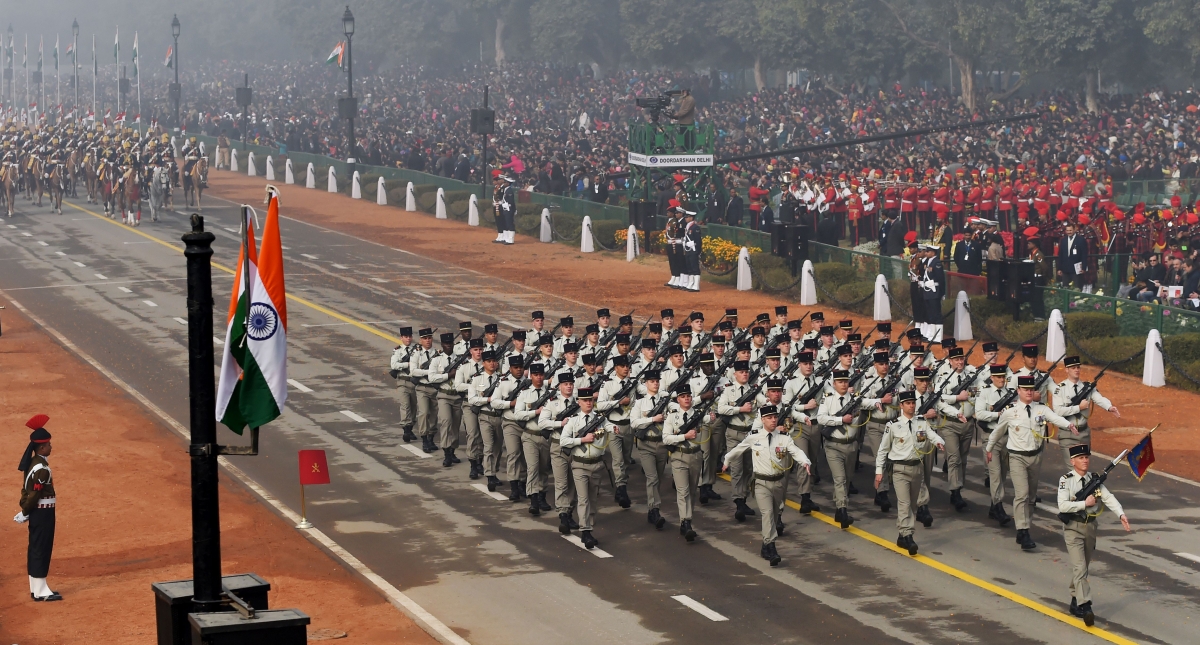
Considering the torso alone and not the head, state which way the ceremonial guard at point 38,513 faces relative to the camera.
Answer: to the viewer's right

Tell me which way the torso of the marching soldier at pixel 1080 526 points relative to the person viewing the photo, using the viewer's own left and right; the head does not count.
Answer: facing the viewer and to the right of the viewer

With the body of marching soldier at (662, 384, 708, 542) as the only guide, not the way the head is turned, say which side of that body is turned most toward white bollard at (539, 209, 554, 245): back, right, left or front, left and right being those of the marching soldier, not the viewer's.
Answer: back

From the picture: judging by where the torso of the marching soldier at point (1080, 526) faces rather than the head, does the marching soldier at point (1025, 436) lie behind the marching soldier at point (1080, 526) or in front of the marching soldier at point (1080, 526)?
behind

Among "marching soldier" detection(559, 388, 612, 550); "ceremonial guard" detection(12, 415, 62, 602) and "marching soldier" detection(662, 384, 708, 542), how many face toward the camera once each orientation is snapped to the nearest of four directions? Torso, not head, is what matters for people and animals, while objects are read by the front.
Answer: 2

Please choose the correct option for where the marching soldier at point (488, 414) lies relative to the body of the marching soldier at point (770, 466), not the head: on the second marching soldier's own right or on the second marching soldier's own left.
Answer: on the second marching soldier's own right

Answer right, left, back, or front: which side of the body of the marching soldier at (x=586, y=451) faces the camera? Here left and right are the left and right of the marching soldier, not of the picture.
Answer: front

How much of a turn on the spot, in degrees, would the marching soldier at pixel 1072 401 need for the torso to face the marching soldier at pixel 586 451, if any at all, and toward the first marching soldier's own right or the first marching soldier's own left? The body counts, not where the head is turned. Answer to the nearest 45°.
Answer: approximately 90° to the first marching soldier's own right

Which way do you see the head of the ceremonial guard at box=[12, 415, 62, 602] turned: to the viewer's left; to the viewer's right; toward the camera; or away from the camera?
to the viewer's right

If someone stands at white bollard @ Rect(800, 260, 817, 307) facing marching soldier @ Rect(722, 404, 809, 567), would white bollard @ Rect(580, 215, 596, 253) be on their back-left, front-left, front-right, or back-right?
back-right

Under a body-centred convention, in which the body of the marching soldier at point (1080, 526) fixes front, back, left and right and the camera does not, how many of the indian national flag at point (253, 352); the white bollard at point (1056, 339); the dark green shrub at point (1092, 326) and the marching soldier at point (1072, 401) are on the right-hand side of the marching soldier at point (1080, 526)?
1

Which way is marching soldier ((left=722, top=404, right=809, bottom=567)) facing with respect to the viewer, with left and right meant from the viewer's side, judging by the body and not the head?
facing the viewer

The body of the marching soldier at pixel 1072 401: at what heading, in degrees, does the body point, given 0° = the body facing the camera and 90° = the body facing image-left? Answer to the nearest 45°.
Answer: approximately 315°

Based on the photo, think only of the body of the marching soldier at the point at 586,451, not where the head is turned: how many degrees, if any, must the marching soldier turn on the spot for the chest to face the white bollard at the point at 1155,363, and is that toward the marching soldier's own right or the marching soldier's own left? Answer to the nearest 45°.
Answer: approximately 135° to the marching soldier's own left

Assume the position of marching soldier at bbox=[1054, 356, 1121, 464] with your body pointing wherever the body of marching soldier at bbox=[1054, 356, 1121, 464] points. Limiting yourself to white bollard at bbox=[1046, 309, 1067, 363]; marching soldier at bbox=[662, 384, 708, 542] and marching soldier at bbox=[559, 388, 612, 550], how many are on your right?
2

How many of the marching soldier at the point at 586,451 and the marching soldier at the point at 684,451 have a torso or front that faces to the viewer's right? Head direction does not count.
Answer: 0
